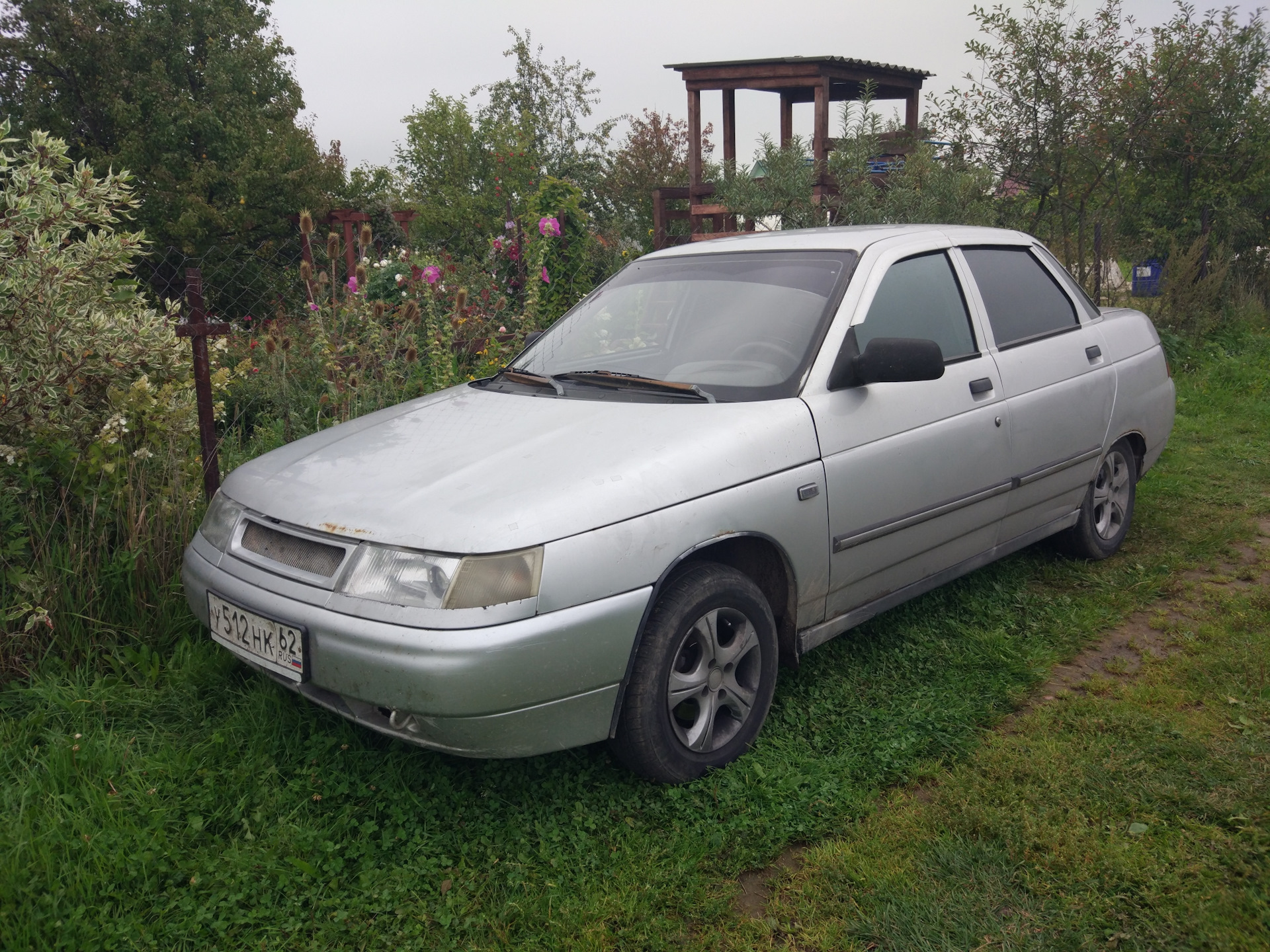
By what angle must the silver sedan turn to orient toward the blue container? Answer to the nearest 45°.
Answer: approximately 180°

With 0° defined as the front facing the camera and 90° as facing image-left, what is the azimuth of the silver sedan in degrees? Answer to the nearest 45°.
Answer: approximately 45°

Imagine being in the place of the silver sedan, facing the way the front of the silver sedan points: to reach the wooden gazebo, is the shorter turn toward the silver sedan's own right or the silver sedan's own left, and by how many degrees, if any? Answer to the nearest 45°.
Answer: approximately 135° to the silver sedan's own right

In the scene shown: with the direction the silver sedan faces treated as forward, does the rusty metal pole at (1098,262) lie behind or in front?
behind

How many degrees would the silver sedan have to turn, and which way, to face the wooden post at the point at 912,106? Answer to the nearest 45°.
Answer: approximately 135° to its right

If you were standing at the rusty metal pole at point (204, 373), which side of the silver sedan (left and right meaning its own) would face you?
right
